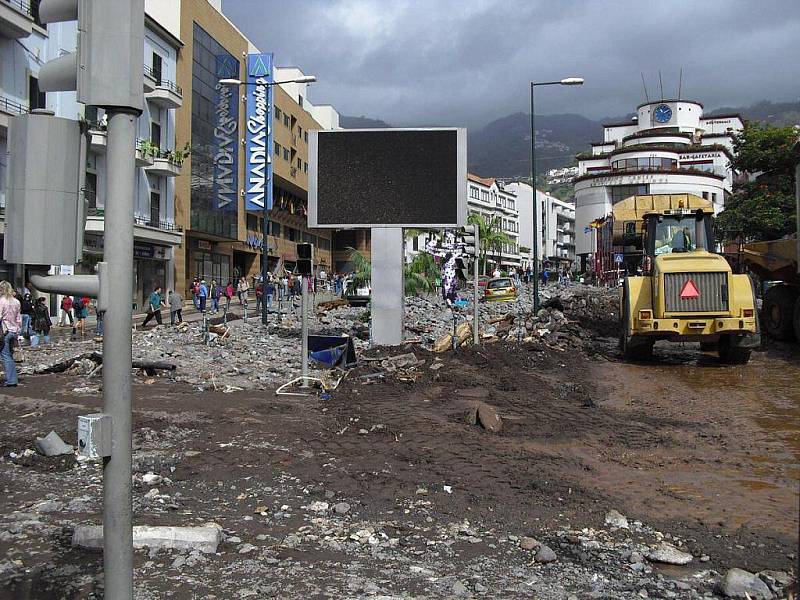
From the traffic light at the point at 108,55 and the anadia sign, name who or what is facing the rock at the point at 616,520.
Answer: the anadia sign

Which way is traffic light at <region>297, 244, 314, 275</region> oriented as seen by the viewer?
toward the camera

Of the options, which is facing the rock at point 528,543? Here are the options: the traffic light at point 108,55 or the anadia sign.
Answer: the anadia sign

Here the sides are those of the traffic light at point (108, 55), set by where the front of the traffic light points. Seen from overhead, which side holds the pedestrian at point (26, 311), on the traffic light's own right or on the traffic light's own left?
on the traffic light's own right

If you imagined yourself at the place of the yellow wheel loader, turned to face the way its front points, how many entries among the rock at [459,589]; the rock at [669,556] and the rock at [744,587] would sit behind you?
3

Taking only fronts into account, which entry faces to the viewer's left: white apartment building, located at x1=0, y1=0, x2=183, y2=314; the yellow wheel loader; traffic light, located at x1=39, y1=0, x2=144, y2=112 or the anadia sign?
the traffic light

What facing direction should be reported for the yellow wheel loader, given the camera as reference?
facing away from the viewer

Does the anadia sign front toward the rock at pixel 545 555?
yes

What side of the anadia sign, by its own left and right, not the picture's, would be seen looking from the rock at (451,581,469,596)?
front

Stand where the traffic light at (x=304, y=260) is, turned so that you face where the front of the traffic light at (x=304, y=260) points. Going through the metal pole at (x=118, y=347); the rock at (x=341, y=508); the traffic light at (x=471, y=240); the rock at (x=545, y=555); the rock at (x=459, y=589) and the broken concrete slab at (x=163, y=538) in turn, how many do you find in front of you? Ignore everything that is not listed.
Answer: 5

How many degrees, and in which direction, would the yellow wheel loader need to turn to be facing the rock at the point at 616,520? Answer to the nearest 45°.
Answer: approximately 180°

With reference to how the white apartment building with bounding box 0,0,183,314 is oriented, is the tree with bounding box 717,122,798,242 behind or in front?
in front

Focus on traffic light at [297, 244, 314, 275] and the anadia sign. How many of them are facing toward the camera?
2

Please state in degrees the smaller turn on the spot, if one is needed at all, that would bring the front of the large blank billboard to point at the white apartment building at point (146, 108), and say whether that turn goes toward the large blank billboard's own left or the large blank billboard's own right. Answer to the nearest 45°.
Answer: approximately 135° to the large blank billboard's own right

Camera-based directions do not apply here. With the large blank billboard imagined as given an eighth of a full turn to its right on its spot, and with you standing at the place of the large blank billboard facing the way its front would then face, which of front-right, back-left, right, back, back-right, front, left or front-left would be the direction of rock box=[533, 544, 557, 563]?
front-left

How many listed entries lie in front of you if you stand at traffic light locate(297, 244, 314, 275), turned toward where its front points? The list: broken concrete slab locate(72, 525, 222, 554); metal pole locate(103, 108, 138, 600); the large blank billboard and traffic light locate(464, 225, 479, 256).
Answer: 2

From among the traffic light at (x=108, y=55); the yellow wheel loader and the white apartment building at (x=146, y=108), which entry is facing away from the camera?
the yellow wheel loader

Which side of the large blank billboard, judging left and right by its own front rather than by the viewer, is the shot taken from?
front
